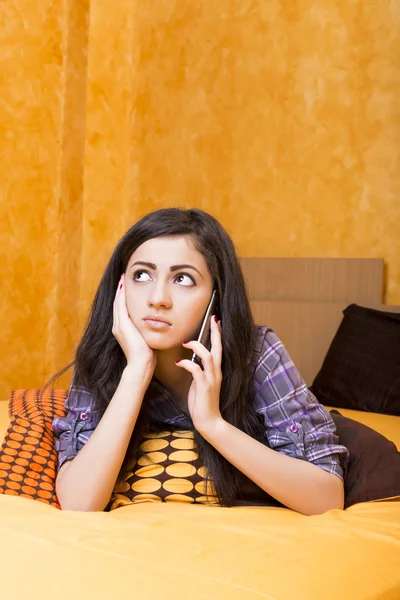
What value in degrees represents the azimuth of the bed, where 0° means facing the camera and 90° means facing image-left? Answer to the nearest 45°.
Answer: approximately 0°
